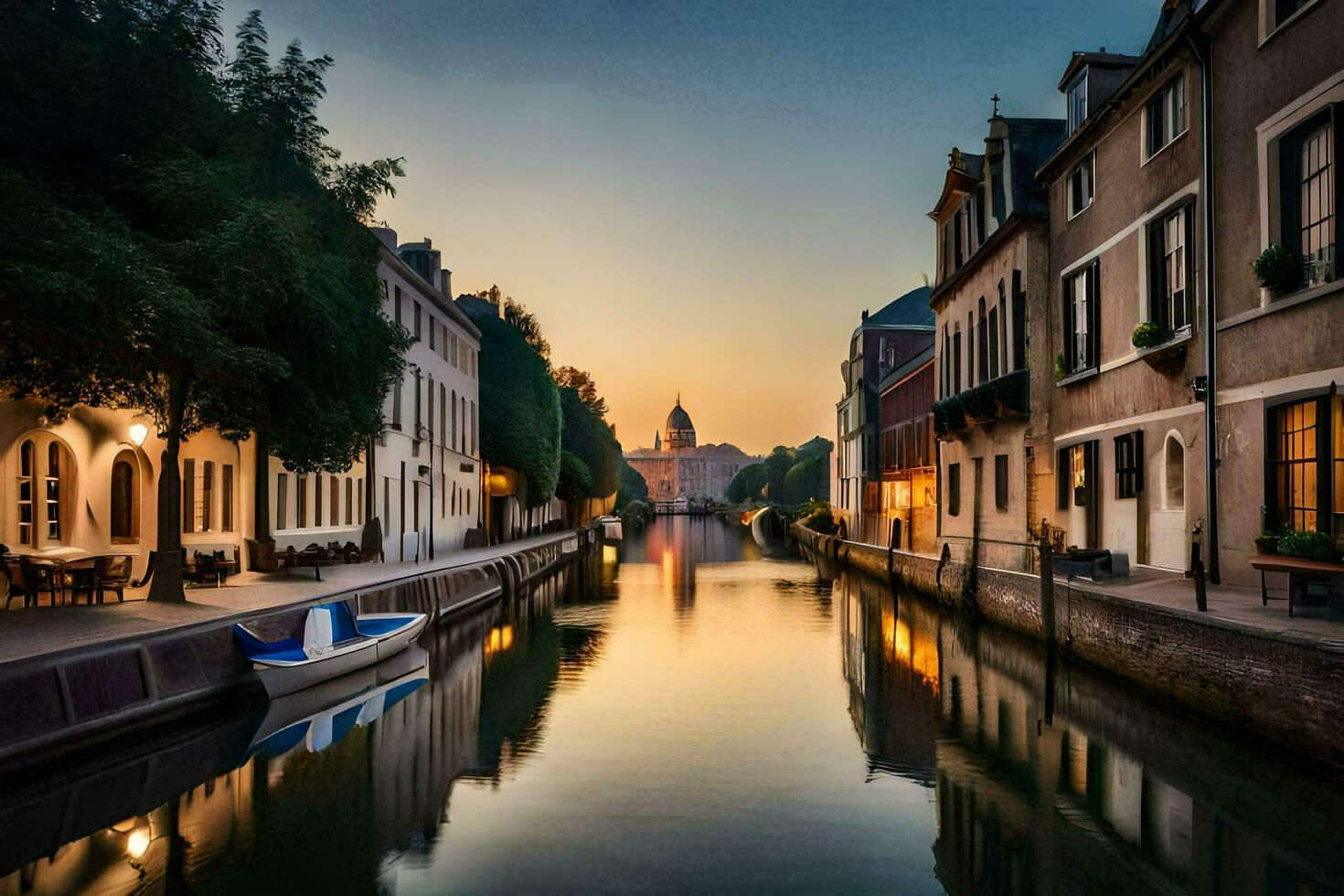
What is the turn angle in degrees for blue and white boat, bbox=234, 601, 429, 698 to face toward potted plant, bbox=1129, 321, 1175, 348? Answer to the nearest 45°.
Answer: approximately 45° to its right

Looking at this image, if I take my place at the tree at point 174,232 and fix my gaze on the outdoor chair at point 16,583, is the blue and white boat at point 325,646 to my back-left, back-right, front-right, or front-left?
back-left

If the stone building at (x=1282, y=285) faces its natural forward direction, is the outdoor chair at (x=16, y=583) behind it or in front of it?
in front

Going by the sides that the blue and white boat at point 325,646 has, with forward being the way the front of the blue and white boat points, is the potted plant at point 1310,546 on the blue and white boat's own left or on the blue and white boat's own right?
on the blue and white boat's own right

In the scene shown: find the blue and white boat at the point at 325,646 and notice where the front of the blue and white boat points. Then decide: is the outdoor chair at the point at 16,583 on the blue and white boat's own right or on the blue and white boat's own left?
on the blue and white boat's own left

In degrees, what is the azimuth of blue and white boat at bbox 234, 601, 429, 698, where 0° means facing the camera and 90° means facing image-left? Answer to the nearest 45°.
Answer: approximately 225°

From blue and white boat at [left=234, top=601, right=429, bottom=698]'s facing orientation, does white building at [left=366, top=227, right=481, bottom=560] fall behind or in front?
in front

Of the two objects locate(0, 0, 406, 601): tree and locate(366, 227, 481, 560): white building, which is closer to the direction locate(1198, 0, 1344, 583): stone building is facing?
the tree

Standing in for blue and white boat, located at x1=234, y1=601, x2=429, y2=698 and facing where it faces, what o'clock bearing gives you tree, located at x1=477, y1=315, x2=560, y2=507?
The tree is roughly at 11 o'clock from the blue and white boat.

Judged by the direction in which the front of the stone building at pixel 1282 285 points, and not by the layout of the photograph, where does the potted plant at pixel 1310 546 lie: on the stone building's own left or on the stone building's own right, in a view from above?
on the stone building's own left

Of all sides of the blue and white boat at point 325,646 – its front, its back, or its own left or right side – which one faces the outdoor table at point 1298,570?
right

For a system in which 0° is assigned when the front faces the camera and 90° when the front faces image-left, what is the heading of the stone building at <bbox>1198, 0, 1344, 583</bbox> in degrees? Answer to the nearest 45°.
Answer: approximately 45°
